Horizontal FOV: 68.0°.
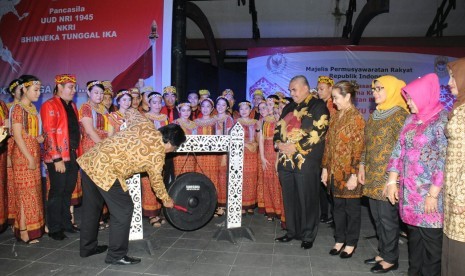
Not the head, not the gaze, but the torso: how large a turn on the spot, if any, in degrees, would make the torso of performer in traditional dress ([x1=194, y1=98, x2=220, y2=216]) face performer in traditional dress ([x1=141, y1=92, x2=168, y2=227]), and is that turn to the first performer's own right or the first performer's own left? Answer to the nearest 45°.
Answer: approximately 45° to the first performer's own right

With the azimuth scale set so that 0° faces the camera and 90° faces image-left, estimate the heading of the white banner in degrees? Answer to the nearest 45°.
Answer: approximately 0°

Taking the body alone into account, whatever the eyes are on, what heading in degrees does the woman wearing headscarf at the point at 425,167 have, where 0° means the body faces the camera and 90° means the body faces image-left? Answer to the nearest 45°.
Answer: approximately 45°

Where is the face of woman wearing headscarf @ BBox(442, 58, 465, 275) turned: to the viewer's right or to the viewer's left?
to the viewer's left

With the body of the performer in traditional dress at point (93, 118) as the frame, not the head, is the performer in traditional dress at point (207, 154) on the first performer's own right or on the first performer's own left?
on the first performer's own left

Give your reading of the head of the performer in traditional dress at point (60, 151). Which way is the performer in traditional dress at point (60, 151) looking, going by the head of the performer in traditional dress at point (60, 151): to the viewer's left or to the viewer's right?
to the viewer's right

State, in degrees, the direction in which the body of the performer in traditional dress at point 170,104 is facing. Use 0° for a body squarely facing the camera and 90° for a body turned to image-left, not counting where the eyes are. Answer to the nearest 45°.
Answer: approximately 0°
